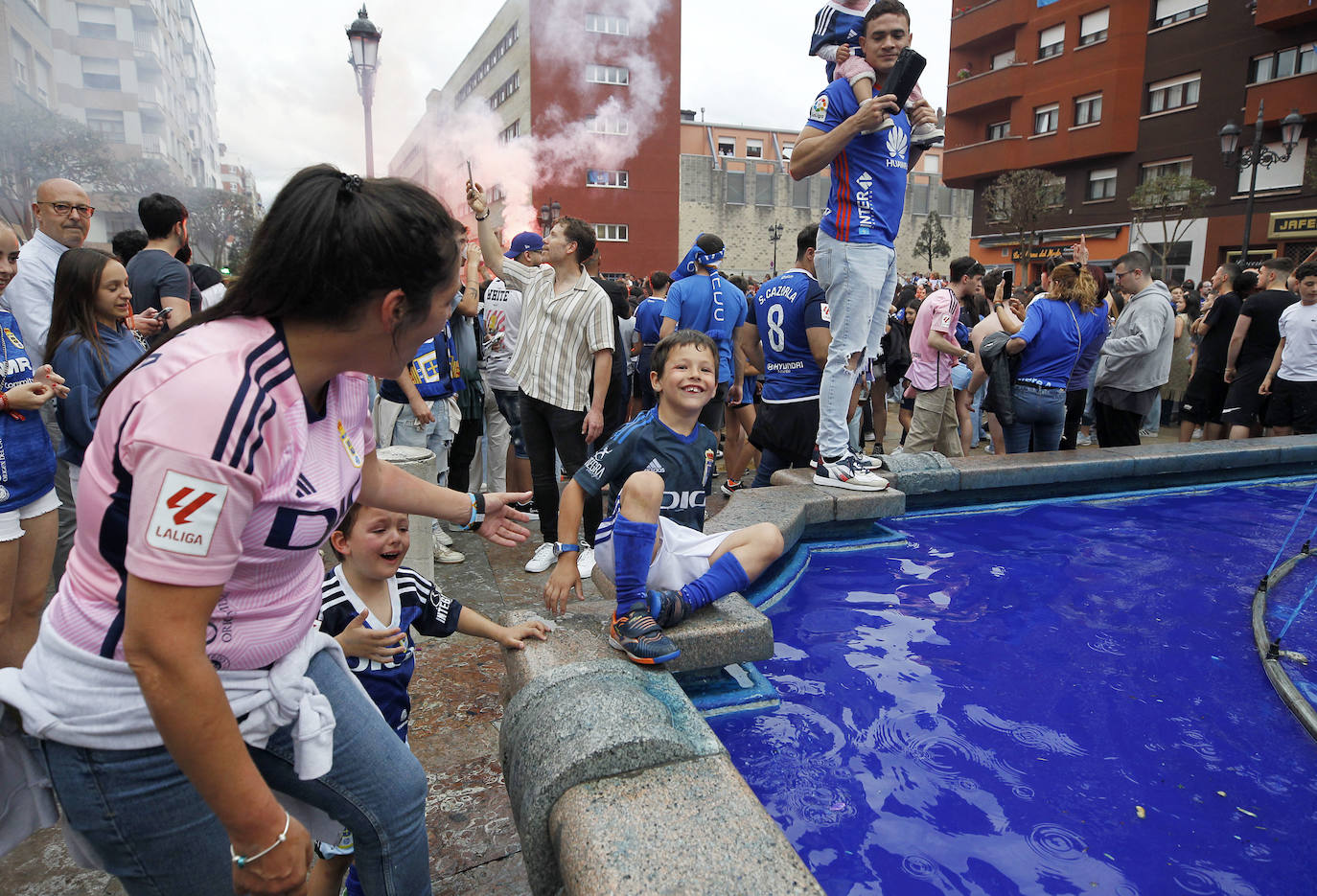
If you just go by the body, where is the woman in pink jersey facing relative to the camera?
to the viewer's right

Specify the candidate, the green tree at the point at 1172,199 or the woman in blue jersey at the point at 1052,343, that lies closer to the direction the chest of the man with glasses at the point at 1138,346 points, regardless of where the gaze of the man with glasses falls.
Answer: the woman in blue jersey

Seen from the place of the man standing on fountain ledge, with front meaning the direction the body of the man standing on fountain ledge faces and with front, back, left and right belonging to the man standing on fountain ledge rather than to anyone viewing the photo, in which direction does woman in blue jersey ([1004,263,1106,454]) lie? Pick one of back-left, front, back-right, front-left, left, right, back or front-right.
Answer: left

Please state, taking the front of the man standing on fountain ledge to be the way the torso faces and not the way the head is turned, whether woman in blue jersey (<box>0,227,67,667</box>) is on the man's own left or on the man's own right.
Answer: on the man's own right

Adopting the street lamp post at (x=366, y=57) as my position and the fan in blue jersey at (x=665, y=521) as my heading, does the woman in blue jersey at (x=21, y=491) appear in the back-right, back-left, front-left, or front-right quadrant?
front-right

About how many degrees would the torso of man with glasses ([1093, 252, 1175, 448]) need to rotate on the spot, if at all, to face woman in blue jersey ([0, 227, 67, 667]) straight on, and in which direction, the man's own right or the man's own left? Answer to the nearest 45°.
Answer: approximately 45° to the man's own left

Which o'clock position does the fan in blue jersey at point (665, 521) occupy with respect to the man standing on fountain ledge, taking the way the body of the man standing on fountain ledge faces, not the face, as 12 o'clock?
The fan in blue jersey is roughly at 2 o'clock from the man standing on fountain ledge.

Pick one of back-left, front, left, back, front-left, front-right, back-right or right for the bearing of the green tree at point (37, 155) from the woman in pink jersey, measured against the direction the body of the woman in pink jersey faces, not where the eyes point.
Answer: left

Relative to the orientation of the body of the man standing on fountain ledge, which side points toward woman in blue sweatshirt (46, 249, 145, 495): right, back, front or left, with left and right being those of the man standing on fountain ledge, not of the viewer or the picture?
right

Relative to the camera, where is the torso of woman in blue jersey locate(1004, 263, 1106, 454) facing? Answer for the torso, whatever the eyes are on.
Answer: away from the camera

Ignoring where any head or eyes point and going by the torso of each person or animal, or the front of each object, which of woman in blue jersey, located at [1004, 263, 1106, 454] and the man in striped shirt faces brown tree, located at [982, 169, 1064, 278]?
the woman in blue jersey

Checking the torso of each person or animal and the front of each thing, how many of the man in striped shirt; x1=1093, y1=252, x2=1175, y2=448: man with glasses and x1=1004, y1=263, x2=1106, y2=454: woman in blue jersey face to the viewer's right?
0
